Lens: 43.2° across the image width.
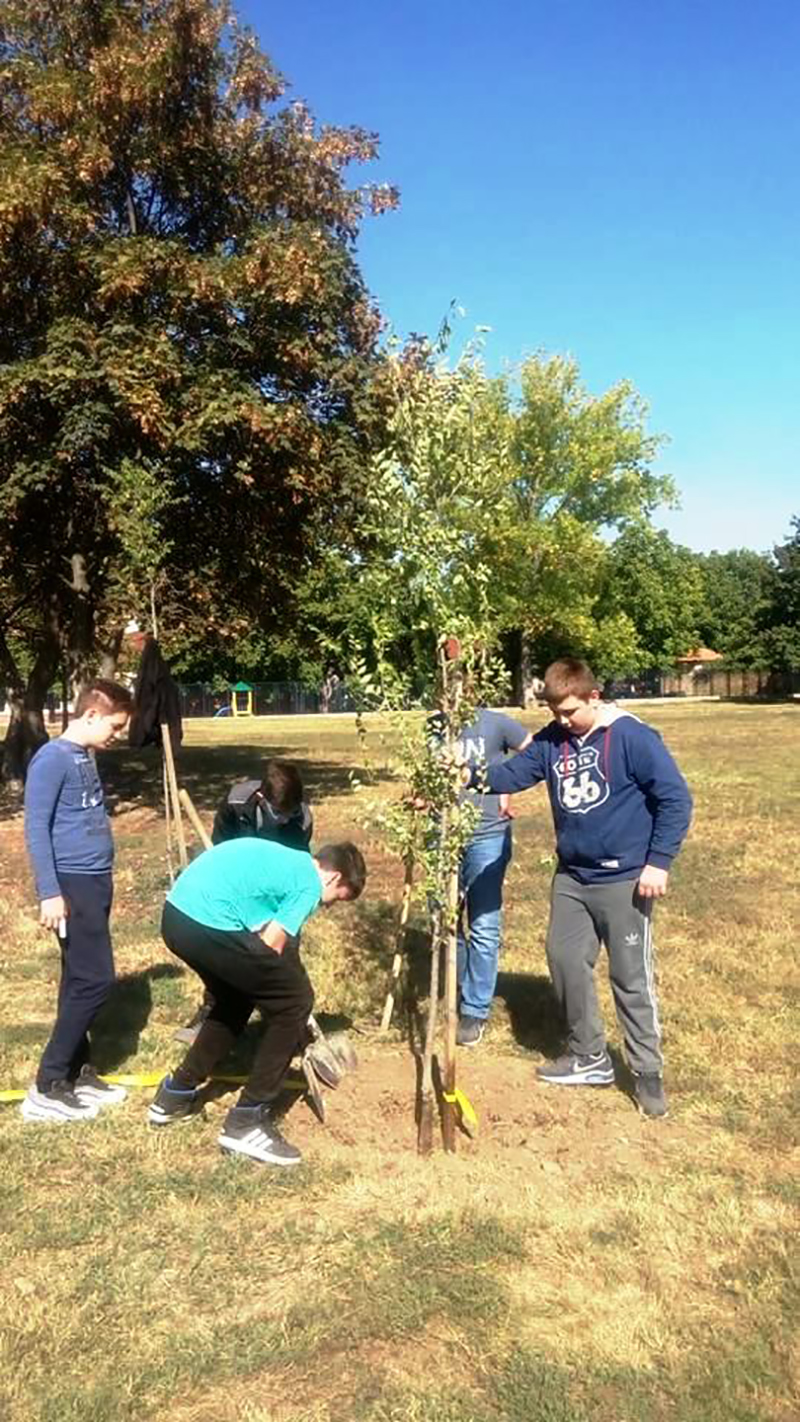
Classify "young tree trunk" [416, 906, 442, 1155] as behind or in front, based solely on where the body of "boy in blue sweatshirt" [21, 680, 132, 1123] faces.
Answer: in front

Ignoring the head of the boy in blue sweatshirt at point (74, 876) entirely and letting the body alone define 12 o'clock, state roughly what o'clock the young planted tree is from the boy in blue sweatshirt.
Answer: The young planted tree is roughly at 1 o'clock from the boy in blue sweatshirt.

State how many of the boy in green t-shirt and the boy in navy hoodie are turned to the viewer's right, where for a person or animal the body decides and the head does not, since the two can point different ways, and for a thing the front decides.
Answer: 1

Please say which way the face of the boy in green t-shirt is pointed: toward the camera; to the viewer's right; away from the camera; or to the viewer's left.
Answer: to the viewer's right

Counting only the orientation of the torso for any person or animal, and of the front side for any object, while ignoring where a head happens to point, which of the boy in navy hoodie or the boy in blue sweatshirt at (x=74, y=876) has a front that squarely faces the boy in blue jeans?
the boy in blue sweatshirt

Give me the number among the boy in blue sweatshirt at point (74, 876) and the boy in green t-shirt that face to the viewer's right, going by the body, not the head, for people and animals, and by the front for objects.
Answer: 2

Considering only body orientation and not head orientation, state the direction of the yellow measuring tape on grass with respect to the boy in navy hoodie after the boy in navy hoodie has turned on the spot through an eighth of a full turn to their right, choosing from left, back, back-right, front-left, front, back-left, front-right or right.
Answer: front

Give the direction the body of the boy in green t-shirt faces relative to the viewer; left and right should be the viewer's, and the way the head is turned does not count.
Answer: facing to the right of the viewer

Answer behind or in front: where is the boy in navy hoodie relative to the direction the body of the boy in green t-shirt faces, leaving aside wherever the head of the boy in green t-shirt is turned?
in front

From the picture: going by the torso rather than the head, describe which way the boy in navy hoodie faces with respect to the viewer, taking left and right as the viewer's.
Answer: facing the viewer and to the left of the viewer

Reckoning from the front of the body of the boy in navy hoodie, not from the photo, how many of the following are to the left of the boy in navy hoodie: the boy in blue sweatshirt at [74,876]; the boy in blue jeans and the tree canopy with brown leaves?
0

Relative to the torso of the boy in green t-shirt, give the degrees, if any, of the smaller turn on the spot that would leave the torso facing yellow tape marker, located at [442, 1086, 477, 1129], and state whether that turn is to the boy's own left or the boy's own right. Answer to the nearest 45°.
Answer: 0° — they already face it

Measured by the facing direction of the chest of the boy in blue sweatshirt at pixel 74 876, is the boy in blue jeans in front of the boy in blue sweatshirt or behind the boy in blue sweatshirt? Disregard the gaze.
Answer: in front

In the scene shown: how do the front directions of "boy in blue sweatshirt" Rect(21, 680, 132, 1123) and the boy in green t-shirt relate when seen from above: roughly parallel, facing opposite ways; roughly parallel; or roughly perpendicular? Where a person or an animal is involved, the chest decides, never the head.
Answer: roughly parallel

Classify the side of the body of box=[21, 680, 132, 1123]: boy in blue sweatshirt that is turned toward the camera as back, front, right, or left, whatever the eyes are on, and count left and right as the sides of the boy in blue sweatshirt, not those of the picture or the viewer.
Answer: right

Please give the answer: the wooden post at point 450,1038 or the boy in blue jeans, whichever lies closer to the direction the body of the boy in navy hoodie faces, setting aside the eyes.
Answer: the wooden post

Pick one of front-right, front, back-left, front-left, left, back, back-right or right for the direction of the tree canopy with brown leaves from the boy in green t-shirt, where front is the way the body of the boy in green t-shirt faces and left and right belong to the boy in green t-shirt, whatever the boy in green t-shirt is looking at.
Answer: left

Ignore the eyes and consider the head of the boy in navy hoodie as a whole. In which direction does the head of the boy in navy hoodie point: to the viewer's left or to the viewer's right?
to the viewer's left

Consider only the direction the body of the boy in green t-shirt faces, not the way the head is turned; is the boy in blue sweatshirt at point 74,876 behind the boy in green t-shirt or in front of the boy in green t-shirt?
behind
